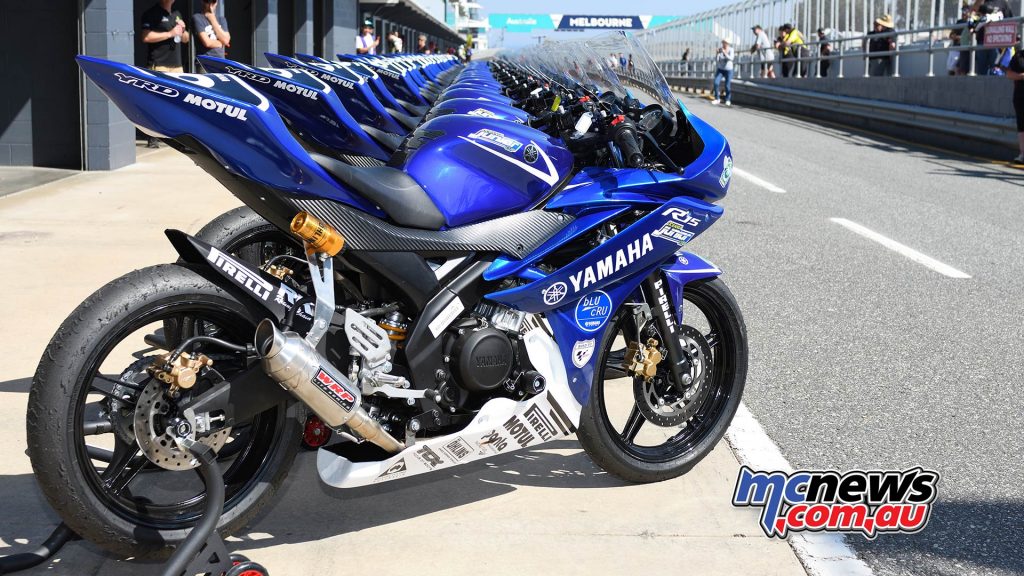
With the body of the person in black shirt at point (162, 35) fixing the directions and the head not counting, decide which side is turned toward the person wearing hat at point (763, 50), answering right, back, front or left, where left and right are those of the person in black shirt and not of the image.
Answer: left

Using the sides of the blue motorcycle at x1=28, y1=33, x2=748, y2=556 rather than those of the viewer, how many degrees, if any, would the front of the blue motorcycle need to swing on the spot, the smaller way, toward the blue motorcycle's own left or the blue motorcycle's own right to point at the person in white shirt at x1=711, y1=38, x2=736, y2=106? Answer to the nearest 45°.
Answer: approximately 45° to the blue motorcycle's own left

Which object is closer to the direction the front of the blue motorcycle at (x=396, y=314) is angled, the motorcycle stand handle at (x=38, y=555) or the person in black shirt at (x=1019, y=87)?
the person in black shirt

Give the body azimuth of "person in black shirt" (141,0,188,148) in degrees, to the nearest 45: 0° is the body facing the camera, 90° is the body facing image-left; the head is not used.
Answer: approximately 315°

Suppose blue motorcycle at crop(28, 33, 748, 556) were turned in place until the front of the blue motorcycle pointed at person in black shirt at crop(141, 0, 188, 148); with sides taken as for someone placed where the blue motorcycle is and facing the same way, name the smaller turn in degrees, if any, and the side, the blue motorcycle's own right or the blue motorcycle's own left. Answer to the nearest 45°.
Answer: approximately 45° to the blue motorcycle's own left

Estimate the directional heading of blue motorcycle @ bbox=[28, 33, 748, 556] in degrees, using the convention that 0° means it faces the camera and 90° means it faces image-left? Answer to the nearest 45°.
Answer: approximately 225°
